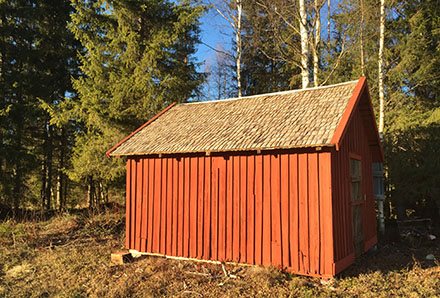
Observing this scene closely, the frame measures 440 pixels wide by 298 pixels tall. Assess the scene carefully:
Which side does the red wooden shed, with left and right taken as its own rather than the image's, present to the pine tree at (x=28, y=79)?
back

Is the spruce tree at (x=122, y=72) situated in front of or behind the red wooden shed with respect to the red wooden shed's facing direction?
behind

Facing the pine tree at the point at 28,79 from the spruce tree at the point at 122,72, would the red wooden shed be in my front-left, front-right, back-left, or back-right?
back-left

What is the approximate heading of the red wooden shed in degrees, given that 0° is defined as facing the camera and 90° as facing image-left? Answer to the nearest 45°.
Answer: approximately 315°
